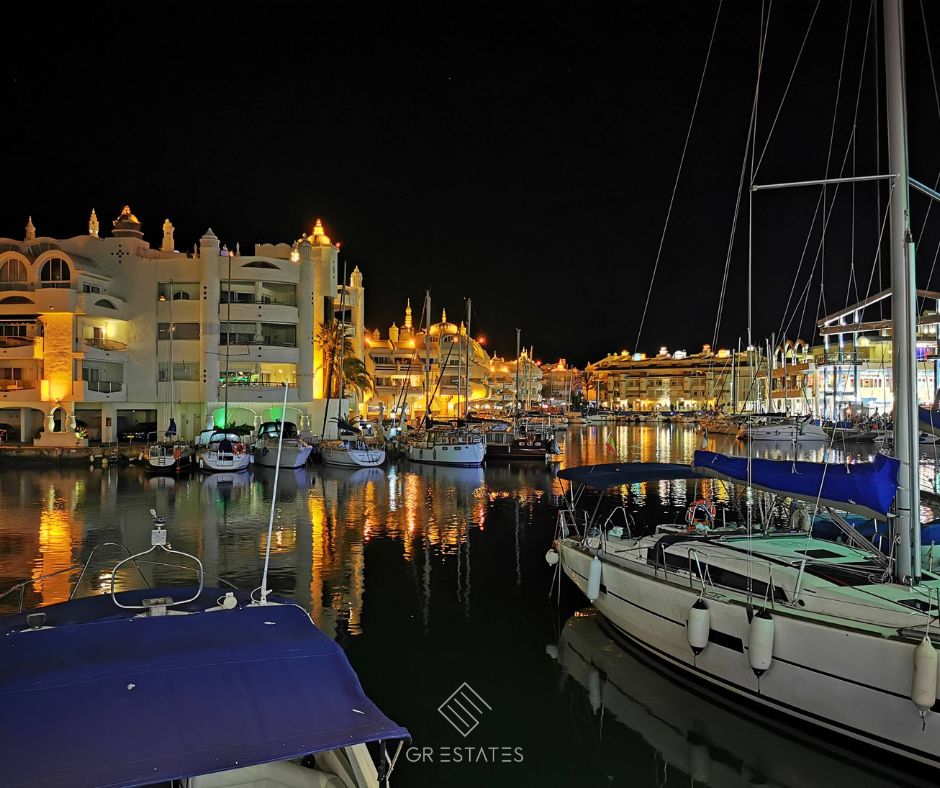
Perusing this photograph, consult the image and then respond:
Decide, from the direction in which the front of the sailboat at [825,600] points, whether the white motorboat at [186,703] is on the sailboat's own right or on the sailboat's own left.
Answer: on the sailboat's own right

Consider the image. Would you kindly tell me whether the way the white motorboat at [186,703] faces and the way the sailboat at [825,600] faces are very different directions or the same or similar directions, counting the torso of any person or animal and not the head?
very different directions

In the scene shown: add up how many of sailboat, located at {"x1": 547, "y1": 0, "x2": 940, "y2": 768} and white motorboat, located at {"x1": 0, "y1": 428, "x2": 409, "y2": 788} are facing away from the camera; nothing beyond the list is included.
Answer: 1

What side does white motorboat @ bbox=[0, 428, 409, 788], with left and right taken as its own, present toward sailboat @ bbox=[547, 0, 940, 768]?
right

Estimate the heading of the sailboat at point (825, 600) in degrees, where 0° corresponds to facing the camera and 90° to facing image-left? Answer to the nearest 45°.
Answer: approximately 315°

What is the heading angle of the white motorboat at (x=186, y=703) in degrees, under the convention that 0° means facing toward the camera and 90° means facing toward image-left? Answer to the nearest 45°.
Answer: approximately 180°

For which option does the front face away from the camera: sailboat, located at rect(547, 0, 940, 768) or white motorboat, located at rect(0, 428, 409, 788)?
the white motorboat
